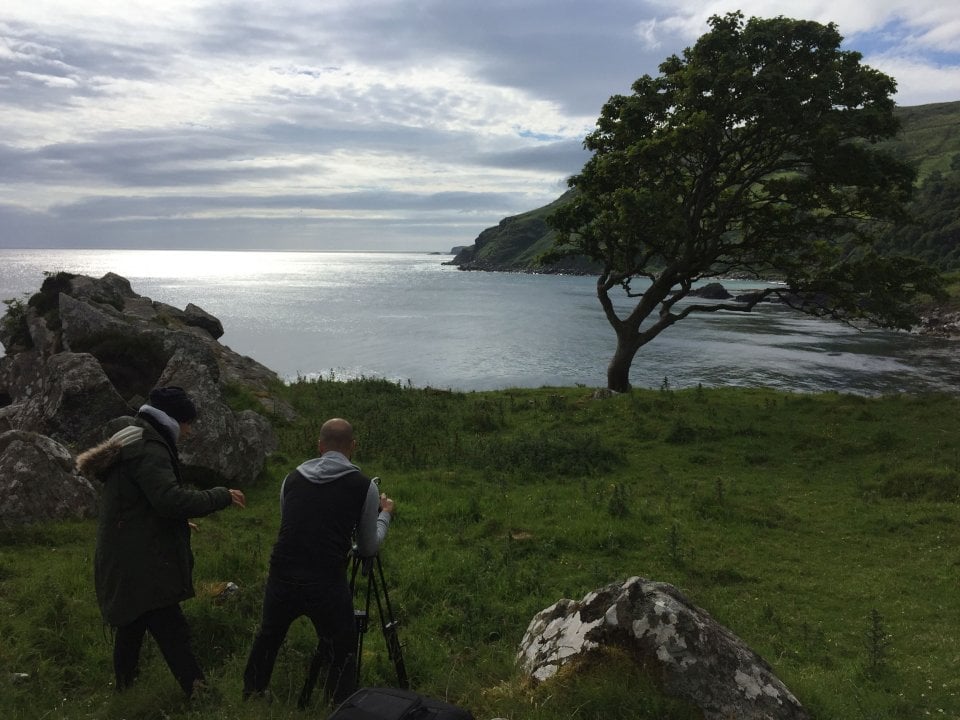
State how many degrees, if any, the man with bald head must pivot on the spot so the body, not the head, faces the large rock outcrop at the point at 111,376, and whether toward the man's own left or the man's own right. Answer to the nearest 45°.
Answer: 0° — they already face it

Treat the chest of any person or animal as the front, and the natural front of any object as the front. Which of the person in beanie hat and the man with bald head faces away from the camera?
the man with bald head

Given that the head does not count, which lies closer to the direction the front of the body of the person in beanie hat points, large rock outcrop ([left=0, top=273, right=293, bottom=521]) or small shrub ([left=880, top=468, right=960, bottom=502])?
the small shrub

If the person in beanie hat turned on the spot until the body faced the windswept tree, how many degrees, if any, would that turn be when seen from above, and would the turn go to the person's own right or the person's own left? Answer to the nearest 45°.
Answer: approximately 45° to the person's own left

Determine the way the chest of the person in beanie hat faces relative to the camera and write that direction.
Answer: to the viewer's right

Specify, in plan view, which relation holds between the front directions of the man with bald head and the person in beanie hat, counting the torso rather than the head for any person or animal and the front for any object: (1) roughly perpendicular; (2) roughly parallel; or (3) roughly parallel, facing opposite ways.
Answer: roughly perpendicular

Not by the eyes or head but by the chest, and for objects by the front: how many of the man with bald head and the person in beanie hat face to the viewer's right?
1

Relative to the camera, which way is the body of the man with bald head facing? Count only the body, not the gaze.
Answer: away from the camera

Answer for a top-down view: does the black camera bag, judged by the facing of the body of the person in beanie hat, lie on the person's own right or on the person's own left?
on the person's own right

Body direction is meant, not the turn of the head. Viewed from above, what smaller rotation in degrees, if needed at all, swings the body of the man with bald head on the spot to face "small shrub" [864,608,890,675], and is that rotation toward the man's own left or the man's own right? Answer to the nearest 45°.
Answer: approximately 90° to the man's own right
